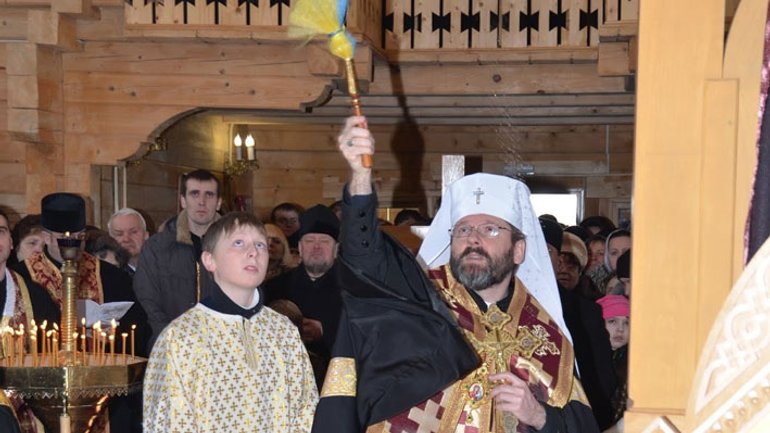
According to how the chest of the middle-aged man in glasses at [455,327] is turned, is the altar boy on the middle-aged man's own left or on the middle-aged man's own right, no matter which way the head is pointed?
on the middle-aged man's own right

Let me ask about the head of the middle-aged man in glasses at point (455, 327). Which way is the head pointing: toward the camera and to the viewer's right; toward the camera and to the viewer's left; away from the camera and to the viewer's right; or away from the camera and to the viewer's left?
toward the camera and to the viewer's left

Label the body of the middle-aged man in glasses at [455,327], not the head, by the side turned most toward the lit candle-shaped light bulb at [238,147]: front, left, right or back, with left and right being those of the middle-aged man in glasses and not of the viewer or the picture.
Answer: back

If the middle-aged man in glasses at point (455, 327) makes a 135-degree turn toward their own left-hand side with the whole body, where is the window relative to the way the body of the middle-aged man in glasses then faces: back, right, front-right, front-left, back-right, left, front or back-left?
front-left

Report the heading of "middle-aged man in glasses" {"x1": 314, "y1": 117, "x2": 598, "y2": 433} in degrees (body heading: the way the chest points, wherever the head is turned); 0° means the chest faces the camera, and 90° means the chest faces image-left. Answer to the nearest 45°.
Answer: approximately 0°

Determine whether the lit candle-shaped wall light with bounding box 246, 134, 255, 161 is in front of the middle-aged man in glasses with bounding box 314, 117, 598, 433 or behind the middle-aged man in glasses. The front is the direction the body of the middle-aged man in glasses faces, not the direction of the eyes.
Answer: behind

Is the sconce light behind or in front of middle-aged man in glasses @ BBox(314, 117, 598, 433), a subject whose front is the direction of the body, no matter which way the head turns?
behind

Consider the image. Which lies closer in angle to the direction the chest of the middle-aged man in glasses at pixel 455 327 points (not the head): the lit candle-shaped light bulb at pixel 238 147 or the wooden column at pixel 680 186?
the wooden column
